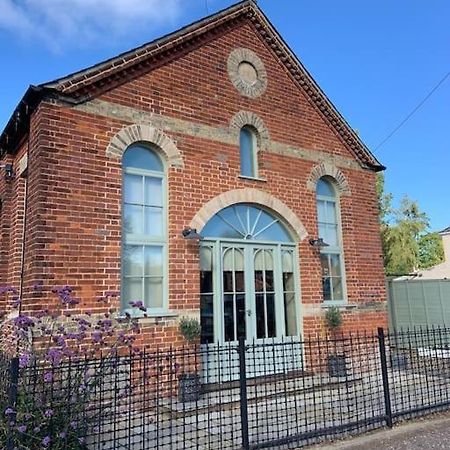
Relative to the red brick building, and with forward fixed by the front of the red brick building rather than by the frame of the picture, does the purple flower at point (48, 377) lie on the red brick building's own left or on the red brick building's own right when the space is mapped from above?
on the red brick building's own right

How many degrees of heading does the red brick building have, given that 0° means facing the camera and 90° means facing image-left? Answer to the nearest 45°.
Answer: approximately 315°
